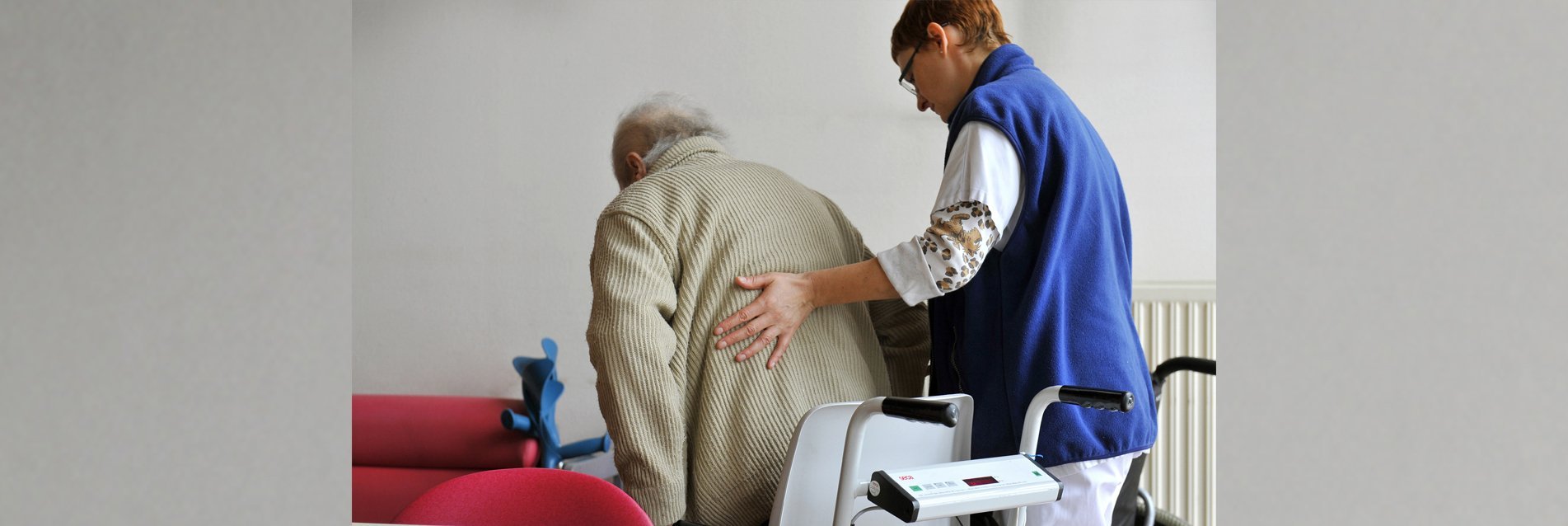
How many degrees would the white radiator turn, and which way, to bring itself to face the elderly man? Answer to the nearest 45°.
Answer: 0° — it already faces them

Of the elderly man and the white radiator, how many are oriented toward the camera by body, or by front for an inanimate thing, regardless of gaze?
1

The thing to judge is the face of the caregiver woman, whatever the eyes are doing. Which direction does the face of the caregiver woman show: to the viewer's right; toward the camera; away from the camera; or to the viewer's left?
to the viewer's left

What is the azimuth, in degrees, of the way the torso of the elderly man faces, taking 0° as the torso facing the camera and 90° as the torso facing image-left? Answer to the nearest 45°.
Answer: approximately 135°

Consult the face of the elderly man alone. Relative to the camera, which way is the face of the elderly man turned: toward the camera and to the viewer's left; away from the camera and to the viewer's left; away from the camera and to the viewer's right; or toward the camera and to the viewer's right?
away from the camera and to the viewer's left

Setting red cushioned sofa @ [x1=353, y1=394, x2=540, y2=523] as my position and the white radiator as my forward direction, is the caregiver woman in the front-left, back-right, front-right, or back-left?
front-right

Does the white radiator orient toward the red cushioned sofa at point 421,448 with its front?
no

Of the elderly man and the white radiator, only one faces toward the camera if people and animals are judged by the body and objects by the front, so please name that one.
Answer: the white radiator

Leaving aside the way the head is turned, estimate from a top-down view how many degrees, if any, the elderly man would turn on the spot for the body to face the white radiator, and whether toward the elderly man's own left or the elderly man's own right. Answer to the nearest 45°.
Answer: approximately 90° to the elderly man's own right

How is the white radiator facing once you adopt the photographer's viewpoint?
facing the viewer

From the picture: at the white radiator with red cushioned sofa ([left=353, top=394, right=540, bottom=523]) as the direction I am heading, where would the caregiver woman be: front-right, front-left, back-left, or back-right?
front-left
